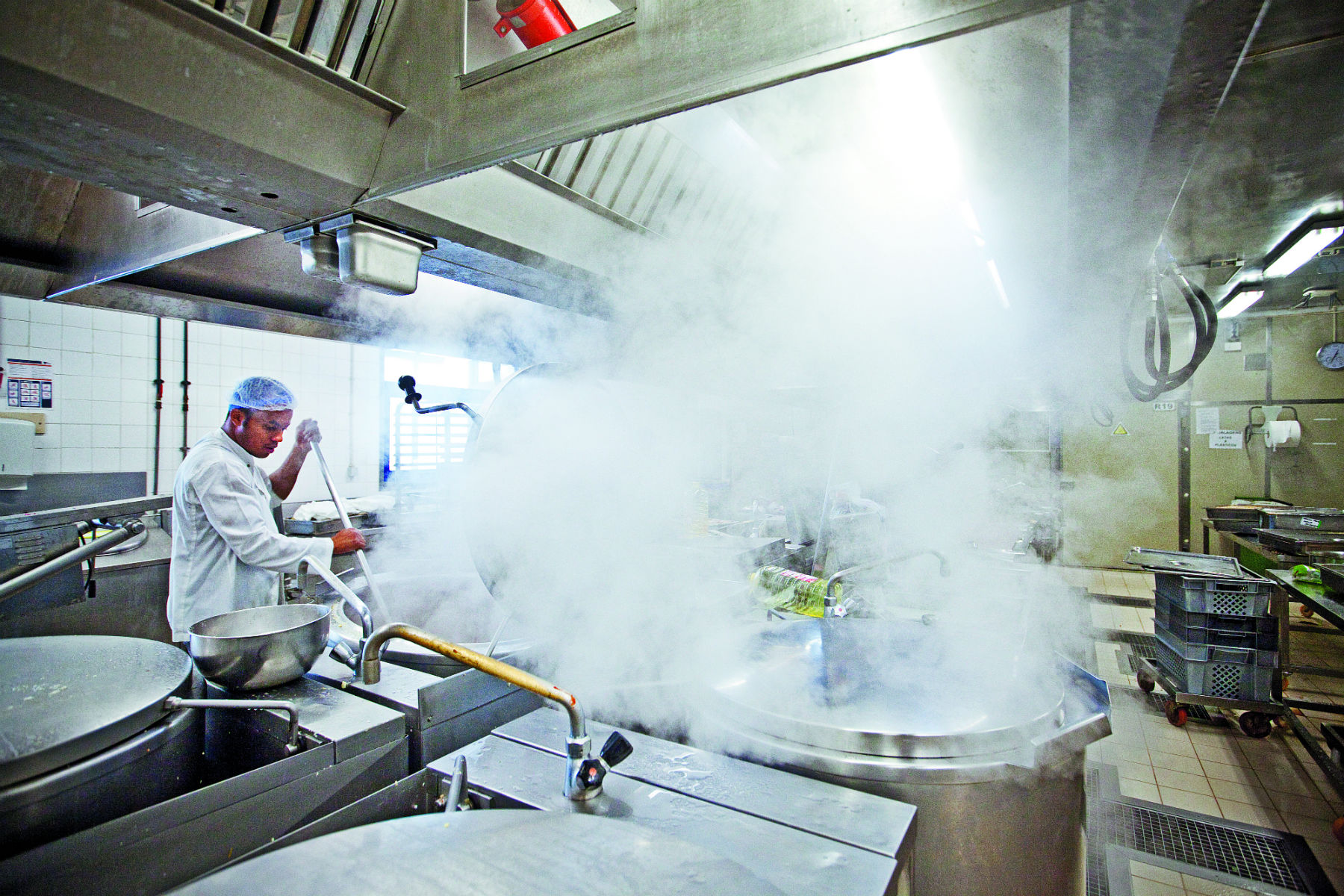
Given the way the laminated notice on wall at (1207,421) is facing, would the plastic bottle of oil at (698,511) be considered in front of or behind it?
in front

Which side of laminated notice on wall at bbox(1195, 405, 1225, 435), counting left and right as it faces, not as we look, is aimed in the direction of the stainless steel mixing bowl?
front

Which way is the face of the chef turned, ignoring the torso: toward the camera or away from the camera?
toward the camera

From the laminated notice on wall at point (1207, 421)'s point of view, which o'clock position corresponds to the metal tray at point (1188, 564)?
The metal tray is roughly at 12 o'clock from the laminated notice on wall.

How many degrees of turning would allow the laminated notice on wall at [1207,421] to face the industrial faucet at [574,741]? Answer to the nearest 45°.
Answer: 0° — it already faces it

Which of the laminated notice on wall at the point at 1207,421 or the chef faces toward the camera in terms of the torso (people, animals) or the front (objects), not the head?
the laminated notice on wall

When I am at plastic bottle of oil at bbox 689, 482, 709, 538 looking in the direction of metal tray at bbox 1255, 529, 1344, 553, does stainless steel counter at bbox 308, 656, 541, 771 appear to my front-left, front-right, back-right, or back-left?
back-right

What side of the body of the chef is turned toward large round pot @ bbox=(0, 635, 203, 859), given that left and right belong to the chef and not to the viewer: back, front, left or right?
right

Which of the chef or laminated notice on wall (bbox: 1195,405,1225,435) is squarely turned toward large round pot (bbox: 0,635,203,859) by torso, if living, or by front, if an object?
the laminated notice on wall

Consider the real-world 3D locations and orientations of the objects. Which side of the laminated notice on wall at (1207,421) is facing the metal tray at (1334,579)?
front

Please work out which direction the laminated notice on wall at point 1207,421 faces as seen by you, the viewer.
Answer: facing the viewer

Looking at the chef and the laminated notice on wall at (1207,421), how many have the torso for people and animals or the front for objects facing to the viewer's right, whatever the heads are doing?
1

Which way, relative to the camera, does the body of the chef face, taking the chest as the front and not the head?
to the viewer's right

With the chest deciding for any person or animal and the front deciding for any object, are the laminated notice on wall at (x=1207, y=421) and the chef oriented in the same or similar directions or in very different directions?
very different directions

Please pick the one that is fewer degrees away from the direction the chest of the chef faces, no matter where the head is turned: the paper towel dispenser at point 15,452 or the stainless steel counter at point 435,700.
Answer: the stainless steel counter

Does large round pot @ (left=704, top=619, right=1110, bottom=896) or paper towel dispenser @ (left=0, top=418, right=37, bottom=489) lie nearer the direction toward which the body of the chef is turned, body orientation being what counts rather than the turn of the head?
the large round pot

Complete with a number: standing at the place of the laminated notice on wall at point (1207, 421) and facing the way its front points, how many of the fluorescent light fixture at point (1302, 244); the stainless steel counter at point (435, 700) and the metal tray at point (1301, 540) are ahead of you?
3
